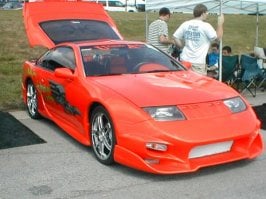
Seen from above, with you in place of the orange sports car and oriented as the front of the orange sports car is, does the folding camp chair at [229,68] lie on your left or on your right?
on your left

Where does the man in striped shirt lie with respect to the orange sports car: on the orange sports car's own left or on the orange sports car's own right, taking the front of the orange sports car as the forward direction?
on the orange sports car's own left

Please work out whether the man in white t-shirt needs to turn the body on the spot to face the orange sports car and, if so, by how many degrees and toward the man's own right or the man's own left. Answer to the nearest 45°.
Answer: approximately 135° to the man's own left

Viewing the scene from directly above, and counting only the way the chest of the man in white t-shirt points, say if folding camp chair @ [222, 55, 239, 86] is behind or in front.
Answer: in front

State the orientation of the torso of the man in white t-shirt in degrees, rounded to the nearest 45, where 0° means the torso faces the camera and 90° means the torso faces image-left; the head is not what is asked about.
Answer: approximately 225°

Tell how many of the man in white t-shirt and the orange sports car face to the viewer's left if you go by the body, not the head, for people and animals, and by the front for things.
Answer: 0

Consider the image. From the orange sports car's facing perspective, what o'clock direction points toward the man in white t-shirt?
The man in white t-shirt is roughly at 8 o'clock from the orange sports car.

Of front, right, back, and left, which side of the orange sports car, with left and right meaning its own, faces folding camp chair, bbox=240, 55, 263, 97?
left

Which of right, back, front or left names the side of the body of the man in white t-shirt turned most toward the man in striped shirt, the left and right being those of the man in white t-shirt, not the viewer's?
left

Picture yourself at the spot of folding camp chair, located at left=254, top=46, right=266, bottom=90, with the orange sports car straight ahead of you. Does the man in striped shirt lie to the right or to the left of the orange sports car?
right
